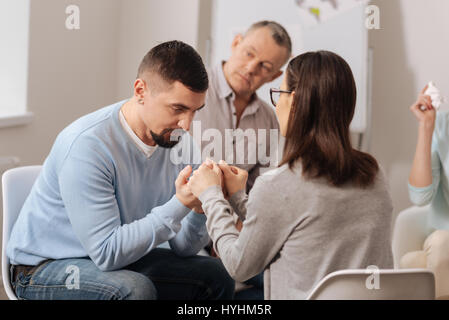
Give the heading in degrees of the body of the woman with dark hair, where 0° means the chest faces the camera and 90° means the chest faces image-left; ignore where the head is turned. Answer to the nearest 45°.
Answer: approximately 135°

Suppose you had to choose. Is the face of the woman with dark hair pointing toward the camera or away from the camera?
away from the camera
